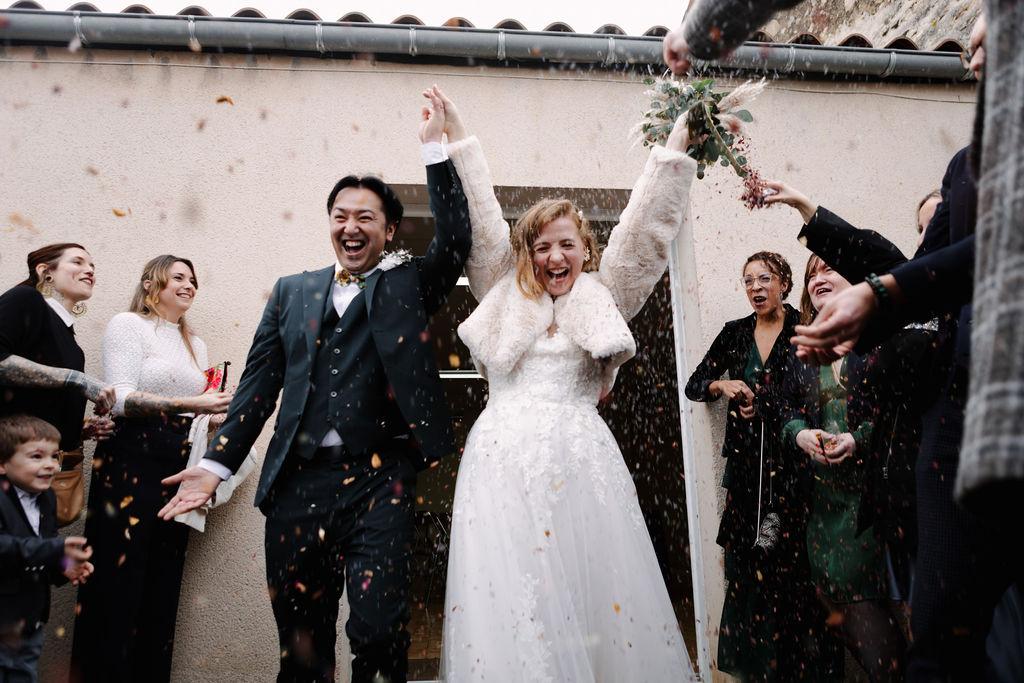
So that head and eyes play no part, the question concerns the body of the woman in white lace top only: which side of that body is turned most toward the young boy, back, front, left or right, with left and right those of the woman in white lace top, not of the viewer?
right

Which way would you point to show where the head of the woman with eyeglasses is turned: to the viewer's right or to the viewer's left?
to the viewer's left

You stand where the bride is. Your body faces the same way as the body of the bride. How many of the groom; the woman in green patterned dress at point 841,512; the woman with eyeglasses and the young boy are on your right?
2

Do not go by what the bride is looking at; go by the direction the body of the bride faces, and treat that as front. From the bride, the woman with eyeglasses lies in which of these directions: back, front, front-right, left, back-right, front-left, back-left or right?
back-left

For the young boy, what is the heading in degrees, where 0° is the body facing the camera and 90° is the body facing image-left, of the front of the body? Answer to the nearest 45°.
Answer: approximately 315°

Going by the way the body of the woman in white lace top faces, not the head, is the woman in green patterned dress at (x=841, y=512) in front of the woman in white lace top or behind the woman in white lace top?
in front

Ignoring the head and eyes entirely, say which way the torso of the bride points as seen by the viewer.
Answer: toward the camera

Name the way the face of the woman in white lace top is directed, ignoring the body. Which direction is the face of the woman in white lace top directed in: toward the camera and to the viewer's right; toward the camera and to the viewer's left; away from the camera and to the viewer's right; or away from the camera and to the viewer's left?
toward the camera and to the viewer's right

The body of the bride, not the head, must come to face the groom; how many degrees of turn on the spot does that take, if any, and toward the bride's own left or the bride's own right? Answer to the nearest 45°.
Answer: approximately 90° to the bride's own right

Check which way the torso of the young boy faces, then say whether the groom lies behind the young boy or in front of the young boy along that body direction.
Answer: in front

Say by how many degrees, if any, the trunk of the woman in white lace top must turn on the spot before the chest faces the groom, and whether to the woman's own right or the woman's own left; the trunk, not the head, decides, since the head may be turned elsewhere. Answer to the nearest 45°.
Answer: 0° — they already face them

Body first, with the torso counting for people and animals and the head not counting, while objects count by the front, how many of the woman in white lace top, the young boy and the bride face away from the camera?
0

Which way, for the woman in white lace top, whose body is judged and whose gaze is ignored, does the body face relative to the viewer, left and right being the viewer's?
facing the viewer and to the right of the viewer
